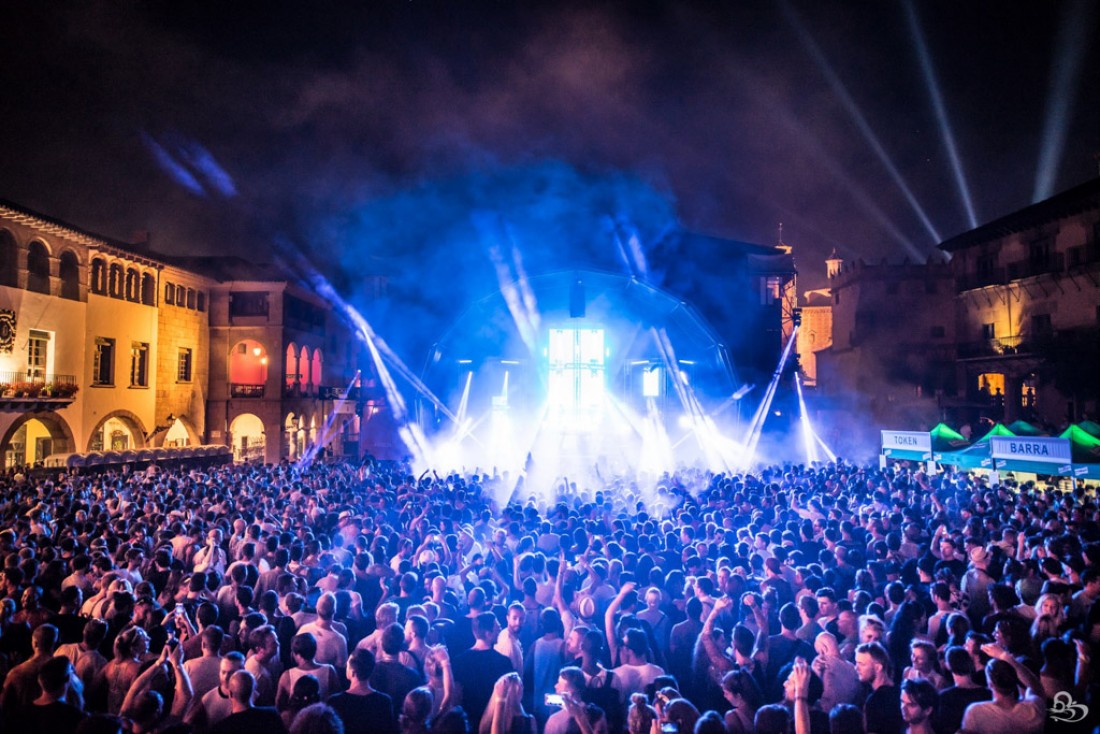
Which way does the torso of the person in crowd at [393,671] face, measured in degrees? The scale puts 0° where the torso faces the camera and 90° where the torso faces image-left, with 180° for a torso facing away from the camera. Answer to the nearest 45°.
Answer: approximately 180°

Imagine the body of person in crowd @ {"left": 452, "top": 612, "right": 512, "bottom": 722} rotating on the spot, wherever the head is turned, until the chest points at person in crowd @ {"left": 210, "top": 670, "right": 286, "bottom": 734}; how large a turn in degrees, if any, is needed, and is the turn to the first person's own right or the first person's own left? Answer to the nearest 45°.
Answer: approximately 135° to the first person's own left

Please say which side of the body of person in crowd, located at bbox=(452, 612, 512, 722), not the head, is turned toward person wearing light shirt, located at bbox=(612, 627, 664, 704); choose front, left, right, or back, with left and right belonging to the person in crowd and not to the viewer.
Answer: right

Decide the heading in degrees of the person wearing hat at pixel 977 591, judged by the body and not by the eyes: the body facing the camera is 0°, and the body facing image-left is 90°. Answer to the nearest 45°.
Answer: approximately 180°

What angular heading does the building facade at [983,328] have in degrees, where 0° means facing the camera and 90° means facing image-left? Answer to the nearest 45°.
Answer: approximately 45°

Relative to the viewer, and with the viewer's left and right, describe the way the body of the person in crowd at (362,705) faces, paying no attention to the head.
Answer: facing away from the viewer

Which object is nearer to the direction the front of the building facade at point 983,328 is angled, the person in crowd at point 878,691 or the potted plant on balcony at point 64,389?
the potted plant on balcony

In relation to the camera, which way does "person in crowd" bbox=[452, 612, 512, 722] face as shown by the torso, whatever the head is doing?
away from the camera

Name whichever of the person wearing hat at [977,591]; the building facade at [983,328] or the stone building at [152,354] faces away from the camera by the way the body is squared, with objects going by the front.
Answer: the person wearing hat

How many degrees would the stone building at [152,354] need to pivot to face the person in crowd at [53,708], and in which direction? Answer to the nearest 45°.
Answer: approximately 45° to its right

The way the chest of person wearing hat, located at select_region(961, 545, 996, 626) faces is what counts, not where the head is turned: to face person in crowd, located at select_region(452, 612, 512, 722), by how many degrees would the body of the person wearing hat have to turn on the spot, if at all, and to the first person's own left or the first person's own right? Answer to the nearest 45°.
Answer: approximately 135° to the first person's own left

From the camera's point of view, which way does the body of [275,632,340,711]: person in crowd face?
away from the camera
